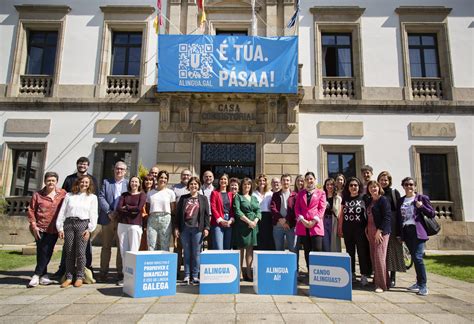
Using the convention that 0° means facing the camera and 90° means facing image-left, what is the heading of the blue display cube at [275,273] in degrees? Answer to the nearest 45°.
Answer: approximately 0°

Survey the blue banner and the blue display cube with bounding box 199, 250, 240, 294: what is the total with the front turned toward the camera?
2

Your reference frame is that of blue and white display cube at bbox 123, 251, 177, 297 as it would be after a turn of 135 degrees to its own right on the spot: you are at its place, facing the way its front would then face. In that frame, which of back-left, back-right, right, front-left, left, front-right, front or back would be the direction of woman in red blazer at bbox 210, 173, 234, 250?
right

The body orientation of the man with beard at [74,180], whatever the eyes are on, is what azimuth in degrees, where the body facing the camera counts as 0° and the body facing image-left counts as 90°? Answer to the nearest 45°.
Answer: approximately 0°

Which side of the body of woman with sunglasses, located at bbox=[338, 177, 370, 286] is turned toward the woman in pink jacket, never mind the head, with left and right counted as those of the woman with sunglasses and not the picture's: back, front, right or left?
right
